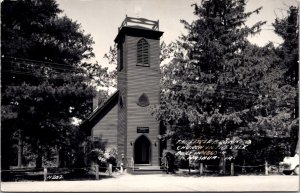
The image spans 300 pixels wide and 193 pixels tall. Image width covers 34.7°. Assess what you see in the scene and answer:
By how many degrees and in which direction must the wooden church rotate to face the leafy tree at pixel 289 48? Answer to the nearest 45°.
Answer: approximately 90° to its left

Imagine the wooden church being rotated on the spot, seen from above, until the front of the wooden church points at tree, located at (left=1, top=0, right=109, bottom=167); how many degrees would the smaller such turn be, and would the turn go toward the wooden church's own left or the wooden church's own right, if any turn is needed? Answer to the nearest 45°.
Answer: approximately 45° to the wooden church's own right

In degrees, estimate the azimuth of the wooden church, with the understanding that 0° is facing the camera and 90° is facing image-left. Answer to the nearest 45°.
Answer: approximately 0°

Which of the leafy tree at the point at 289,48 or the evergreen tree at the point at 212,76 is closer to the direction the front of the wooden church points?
the evergreen tree
